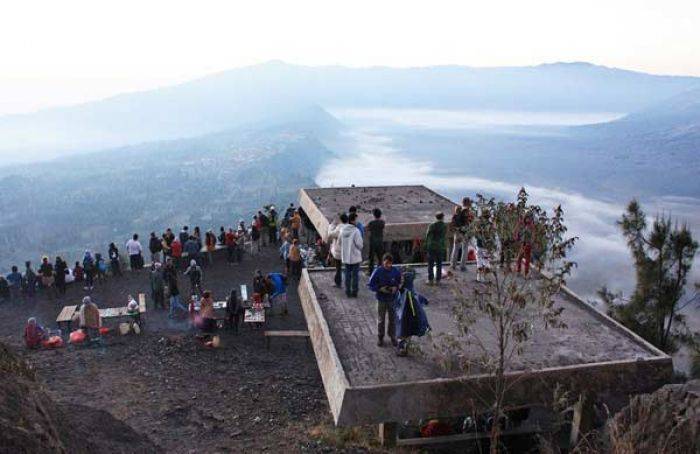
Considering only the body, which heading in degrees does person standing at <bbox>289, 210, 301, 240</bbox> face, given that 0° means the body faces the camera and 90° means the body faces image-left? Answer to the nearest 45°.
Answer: approximately 180°

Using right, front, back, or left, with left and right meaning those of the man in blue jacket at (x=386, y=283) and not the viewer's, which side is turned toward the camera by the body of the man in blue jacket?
front

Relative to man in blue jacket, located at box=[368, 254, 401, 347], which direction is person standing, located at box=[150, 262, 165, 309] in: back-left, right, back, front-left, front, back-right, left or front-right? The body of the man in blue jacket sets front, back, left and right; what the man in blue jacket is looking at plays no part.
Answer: back-right

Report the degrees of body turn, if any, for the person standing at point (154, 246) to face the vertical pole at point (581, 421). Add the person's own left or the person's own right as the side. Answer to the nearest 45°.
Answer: approximately 135° to the person's own right

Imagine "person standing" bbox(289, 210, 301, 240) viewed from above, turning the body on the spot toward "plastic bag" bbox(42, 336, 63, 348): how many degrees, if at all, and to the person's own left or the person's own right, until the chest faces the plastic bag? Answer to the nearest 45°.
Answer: approximately 135° to the person's own left

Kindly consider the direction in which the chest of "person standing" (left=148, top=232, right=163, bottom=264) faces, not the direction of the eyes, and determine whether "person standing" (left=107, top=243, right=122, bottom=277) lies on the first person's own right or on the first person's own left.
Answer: on the first person's own left

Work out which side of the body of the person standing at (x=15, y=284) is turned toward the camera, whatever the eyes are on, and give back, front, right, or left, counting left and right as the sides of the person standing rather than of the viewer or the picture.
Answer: back

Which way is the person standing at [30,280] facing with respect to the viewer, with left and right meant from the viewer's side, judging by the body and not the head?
facing away from the viewer

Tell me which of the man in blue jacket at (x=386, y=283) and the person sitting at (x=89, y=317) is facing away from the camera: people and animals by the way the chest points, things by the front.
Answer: the person sitting
